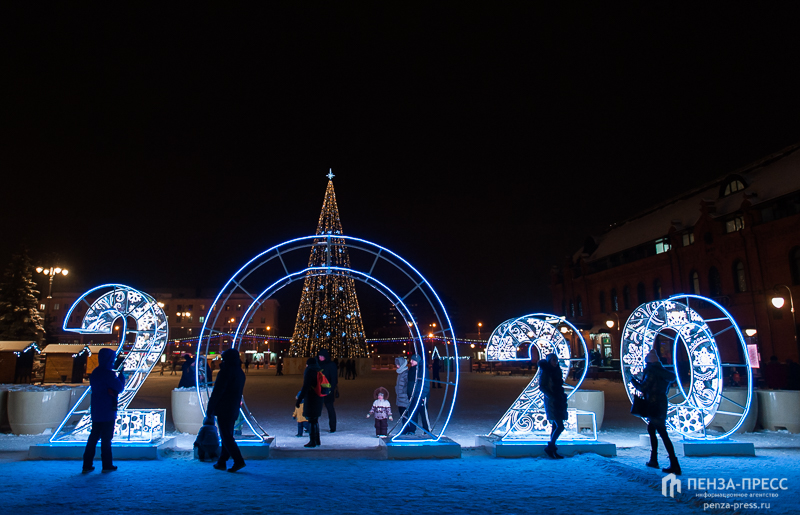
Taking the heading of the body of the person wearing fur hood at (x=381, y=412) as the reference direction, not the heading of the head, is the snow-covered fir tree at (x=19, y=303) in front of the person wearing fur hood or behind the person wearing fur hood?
behind

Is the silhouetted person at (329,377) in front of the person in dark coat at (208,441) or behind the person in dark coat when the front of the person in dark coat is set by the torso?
in front

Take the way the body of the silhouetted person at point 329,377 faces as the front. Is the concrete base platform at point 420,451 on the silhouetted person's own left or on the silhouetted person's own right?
on the silhouetted person's own left

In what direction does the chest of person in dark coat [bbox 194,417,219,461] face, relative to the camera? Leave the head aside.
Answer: away from the camera

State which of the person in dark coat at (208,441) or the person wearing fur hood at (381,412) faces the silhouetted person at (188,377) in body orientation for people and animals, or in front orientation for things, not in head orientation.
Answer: the person in dark coat

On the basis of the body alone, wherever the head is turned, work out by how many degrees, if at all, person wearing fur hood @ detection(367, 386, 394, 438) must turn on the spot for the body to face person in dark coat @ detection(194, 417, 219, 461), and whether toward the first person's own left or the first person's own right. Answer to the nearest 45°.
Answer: approximately 45° to the first person's own right

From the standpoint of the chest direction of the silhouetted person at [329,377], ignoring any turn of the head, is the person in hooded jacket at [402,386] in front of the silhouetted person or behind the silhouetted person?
behind

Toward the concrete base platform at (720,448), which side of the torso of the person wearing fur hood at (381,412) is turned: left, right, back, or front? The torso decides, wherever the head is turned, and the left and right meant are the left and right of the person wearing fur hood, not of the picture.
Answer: left

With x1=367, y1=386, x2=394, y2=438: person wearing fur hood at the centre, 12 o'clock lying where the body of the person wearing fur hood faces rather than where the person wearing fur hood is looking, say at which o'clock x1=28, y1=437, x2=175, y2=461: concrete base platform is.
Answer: The concrete base platform is roughly at 2 o'clock from the person wearing fur hood.

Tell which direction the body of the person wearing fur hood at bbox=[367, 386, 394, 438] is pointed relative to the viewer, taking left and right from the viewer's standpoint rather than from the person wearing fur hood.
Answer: facing the viewer

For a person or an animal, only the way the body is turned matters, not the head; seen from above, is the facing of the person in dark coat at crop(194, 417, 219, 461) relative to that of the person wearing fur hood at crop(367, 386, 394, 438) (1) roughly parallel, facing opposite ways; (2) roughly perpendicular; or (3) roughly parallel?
roughly parallel, facing opposite ways

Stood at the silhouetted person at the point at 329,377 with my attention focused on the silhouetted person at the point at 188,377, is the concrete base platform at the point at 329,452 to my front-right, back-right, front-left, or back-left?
back-left
